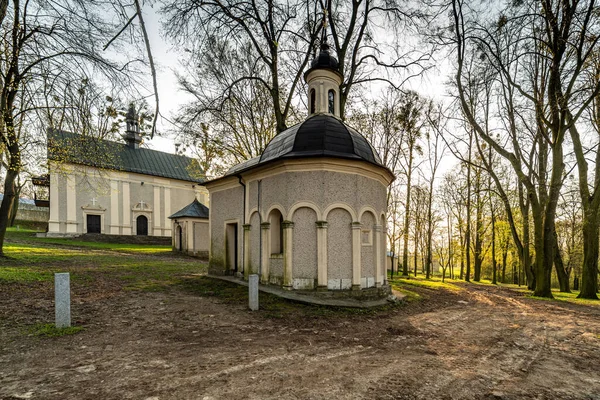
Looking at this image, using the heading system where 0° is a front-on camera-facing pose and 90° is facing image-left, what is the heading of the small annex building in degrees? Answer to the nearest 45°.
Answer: approximately 45°

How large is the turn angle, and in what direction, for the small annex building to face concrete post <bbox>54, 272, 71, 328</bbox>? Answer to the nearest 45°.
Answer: approximately 45° to its left

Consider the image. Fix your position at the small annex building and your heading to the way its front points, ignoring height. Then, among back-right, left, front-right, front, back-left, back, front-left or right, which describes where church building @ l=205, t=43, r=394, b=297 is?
front-left

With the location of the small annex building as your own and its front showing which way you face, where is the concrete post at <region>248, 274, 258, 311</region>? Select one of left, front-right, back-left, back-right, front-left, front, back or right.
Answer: front-left
